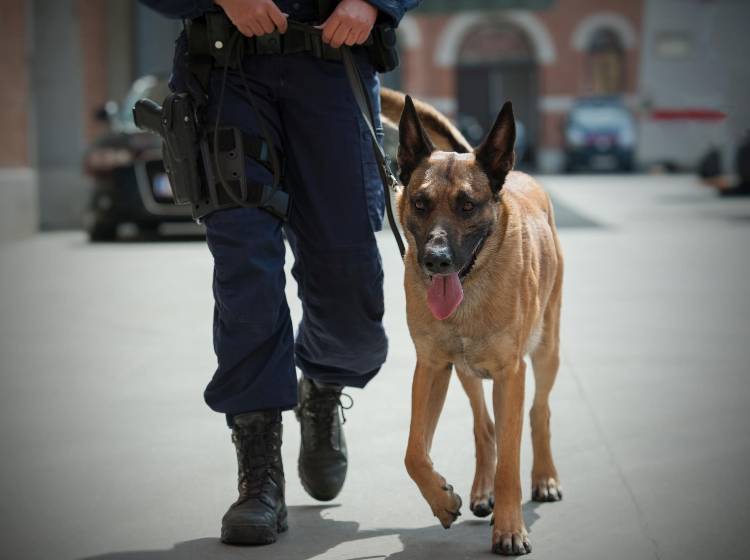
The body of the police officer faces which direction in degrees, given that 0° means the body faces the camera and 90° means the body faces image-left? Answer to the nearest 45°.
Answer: approximately 0°

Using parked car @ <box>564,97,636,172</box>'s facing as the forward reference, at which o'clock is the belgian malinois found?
The belgian malinois is roughly at 12 o'clock from the parked car.

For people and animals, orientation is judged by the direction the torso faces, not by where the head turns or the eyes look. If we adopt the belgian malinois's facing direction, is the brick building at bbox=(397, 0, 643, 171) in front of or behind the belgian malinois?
behind

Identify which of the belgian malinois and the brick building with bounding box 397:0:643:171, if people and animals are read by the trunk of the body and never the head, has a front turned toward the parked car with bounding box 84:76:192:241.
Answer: the brick building

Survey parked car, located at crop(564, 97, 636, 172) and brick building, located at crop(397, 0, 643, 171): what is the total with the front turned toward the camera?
2

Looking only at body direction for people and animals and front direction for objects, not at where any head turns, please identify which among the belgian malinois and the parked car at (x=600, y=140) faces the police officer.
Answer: the parked car

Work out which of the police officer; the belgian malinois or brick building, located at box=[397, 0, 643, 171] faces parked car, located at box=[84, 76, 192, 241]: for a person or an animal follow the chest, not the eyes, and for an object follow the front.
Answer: the brick building
